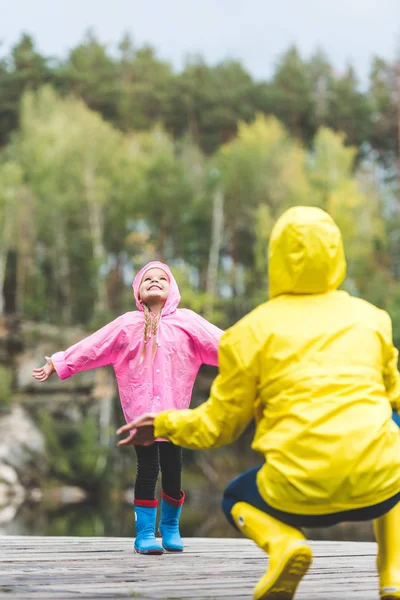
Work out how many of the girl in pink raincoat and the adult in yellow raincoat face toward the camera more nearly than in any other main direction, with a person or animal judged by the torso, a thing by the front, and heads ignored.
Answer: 1

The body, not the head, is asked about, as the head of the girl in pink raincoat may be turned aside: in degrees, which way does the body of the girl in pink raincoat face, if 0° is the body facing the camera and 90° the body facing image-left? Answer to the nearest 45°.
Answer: approximately 0°

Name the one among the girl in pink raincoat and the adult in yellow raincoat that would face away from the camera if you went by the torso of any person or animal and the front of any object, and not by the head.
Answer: the adult in yellow raincoat

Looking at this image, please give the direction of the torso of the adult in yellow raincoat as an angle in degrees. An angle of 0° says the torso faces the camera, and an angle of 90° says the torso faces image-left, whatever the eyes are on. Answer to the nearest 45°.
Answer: approximately 180°

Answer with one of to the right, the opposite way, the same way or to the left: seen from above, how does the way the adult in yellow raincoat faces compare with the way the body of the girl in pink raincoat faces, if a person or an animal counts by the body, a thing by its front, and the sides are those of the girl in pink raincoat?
the opposite way

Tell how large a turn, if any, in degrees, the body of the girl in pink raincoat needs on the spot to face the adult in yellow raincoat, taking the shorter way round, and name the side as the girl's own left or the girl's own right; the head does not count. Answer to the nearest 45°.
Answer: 0° — they already face them
